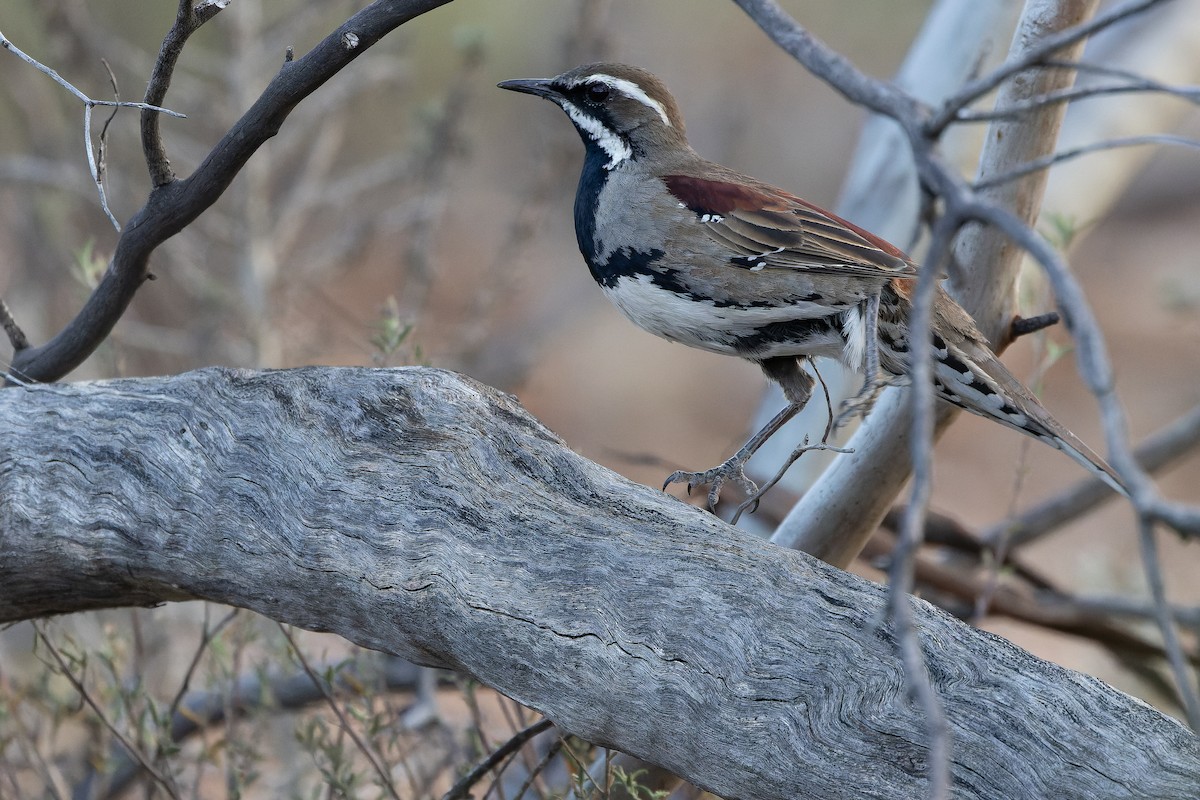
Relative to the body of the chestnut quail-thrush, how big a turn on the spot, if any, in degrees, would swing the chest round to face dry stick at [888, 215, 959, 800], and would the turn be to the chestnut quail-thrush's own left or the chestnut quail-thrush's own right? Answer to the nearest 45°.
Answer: approximately 90° to the chestnut quail-thrush's own left

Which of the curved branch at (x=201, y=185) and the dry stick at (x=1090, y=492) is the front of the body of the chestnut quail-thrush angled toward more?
the curved branch

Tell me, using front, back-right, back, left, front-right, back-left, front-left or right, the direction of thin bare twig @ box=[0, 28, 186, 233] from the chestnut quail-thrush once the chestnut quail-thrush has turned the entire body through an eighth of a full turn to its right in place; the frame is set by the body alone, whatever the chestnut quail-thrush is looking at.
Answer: left

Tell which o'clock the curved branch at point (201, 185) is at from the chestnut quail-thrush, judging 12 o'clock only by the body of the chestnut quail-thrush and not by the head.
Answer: The curved branch is roughly at 11 o'clock from the chestnut quail-thrush.

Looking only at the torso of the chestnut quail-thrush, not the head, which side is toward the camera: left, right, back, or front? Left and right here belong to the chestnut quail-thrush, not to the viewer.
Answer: left

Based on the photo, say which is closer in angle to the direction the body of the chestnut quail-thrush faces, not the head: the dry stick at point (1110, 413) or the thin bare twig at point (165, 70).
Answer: the thin bare twig
